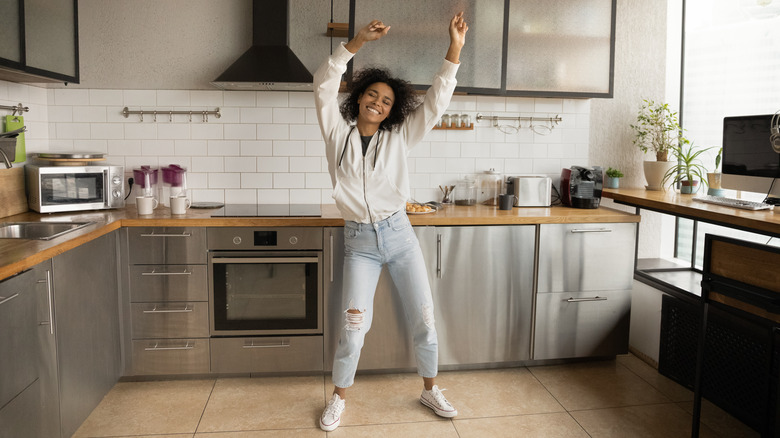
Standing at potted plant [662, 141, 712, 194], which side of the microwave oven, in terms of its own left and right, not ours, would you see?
left

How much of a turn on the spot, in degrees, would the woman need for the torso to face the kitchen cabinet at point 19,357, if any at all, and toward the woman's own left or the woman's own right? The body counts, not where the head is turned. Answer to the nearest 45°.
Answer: approximately 45° to the woman's own right

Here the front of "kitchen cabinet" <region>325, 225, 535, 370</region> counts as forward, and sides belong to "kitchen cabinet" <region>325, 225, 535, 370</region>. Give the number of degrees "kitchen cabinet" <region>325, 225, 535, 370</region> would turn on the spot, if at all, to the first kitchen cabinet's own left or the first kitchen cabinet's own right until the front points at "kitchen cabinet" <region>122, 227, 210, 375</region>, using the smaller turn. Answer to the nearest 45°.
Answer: approximately 90° to the first kitchen cabinet's own right

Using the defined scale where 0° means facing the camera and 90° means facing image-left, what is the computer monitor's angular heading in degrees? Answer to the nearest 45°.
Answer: approximately 45°
